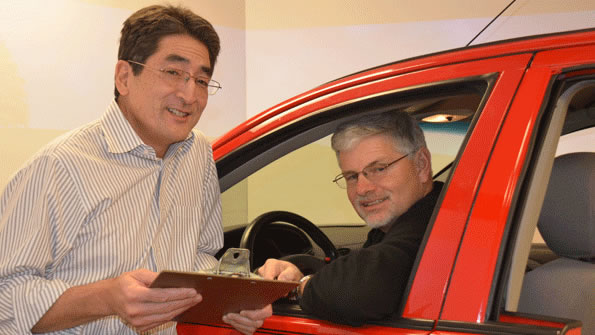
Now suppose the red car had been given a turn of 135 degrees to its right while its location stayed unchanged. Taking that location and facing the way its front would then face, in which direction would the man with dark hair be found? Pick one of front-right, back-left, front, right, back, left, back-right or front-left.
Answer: back

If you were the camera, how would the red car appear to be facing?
facing away from the viewer and to the left of the viewer

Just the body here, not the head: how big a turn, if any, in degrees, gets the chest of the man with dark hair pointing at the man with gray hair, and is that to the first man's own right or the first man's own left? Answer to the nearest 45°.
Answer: approximately 45° to the first man's own left

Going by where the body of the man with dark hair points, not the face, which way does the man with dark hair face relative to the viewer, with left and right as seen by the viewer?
facing the viewer and to the right of the viewer
